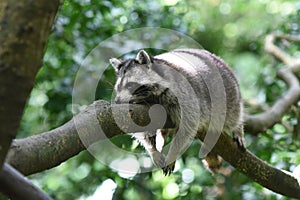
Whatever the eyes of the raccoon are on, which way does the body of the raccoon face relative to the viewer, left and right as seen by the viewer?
facing the viewer and to the left of the viewer
